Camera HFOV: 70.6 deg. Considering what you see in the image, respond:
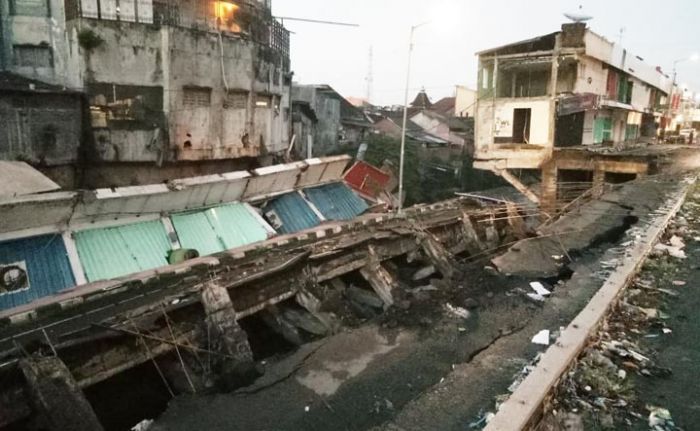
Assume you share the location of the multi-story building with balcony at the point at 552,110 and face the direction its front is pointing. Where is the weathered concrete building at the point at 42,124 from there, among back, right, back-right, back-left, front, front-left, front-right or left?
right

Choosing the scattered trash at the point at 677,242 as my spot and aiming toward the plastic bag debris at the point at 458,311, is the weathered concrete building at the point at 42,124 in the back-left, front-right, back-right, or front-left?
front-right

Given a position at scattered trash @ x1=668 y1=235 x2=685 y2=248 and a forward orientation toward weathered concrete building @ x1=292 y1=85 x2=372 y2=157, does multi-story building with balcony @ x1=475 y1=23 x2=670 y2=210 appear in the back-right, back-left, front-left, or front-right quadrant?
front-right

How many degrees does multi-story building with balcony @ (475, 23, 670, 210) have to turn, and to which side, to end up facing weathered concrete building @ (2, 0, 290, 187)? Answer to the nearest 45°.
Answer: approximately 90° to its right

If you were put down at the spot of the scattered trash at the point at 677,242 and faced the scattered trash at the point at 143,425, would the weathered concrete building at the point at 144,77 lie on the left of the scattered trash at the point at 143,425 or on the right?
right

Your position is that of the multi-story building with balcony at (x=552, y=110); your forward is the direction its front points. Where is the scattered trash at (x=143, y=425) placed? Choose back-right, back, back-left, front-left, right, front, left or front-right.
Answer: front-right

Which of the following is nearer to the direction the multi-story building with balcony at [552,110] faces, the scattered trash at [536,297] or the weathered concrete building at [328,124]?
the scattered trash
